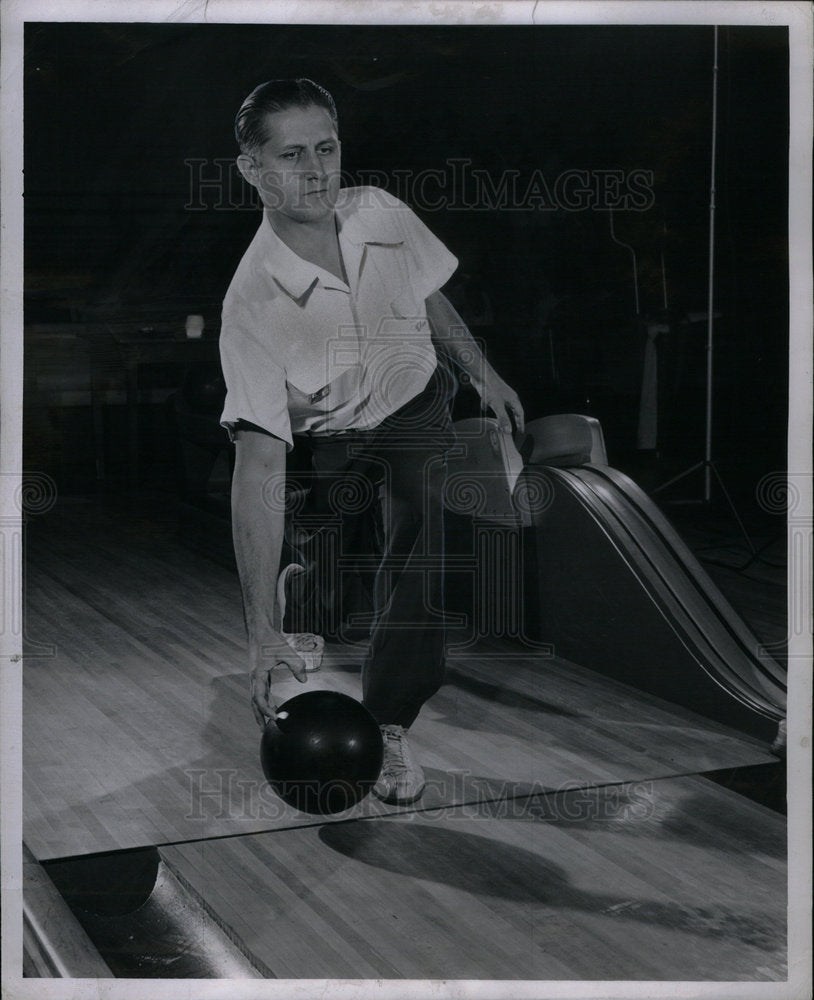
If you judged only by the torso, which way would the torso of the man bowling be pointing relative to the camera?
toward the camera

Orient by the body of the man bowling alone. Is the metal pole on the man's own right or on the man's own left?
on the man's own left
